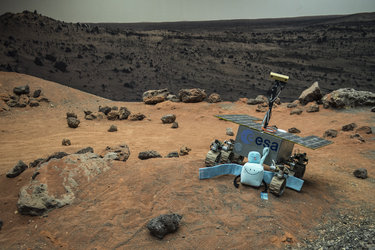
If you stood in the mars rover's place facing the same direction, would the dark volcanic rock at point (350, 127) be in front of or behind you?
behind

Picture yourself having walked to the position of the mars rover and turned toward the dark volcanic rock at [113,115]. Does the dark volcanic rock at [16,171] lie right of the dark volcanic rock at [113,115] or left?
left

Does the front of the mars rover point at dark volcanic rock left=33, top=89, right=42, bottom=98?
no

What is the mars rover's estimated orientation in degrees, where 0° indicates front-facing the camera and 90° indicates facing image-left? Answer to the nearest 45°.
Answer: approximately 45°

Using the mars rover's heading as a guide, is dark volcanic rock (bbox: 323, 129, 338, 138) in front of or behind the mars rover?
behind

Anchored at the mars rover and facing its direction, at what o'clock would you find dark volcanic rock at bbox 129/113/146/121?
The dark volcanic rock is roughly at 3 o'clock from the mars rover.

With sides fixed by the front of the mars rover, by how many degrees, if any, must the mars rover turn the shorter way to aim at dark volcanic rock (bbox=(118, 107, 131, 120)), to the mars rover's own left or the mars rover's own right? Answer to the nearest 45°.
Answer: approximately 90° to the mars rover's own right

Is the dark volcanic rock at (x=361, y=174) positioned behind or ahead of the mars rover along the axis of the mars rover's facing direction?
behind

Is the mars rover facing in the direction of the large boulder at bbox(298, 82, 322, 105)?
no

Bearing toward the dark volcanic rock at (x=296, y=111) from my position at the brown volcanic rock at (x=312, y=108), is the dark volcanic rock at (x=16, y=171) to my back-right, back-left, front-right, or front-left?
front-left

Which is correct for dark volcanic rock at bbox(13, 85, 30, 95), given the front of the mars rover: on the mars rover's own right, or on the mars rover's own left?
on the mars rover's own right

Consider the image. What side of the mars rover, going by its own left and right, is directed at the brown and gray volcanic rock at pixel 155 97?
right

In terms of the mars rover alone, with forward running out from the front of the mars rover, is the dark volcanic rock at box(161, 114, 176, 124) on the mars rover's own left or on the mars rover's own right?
on the mars rover's own right

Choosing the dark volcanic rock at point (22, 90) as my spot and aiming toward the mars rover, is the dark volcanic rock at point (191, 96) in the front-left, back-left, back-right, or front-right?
front-left

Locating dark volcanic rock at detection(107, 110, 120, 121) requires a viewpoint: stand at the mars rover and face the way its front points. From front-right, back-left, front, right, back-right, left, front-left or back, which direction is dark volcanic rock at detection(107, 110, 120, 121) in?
right
